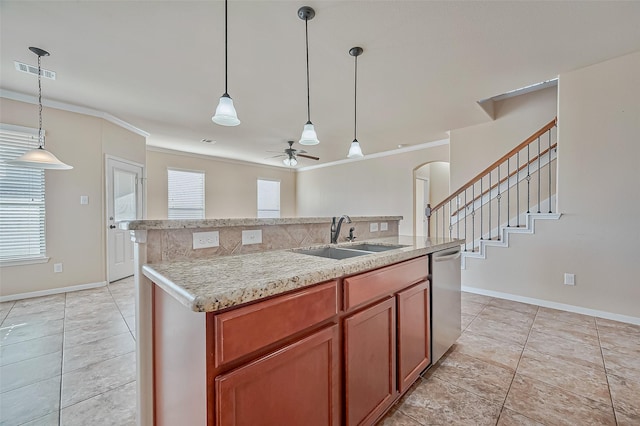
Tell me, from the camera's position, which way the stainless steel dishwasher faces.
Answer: facing the viewer and to the right of the viewer

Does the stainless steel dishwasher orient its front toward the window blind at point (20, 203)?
no

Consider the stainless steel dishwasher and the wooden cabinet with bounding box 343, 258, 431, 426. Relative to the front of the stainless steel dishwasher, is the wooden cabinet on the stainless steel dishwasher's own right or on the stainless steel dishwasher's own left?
on the stainless steel dishwasher's own right

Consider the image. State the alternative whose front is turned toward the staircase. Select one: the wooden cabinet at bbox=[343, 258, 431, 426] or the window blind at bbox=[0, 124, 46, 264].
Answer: the window blind

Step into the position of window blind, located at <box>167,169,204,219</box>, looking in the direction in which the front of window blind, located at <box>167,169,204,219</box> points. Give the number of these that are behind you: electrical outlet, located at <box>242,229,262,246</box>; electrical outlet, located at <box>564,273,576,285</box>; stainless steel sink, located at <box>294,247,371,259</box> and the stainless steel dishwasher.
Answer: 0

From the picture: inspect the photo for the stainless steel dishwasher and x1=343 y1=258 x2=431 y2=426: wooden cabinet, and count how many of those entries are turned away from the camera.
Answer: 0

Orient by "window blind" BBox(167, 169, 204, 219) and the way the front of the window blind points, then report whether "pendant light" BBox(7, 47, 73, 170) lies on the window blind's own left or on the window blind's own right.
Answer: on the window blind's own right

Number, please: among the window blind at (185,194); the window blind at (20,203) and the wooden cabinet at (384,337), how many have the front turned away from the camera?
0

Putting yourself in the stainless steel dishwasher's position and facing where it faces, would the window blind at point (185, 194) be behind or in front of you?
behind

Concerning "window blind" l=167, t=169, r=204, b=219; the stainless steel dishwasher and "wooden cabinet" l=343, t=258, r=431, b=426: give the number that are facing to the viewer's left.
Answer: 0

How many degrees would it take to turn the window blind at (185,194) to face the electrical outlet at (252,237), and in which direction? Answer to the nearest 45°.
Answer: approximately 45° to its right

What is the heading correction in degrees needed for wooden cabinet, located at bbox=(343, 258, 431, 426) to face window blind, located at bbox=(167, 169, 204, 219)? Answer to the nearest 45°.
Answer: approximately 180°

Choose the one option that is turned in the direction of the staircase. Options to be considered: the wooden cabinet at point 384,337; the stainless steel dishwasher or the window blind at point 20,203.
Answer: the window blind

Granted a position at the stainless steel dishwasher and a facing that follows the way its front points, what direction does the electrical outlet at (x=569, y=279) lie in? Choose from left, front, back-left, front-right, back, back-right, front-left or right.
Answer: left

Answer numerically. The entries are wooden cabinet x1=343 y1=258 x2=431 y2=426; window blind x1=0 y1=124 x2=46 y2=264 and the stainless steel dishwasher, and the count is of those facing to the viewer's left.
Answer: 0

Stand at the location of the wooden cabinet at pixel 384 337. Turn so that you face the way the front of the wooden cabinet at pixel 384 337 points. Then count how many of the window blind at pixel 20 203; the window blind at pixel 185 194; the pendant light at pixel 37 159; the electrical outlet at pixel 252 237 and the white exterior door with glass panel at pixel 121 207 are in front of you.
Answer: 0
